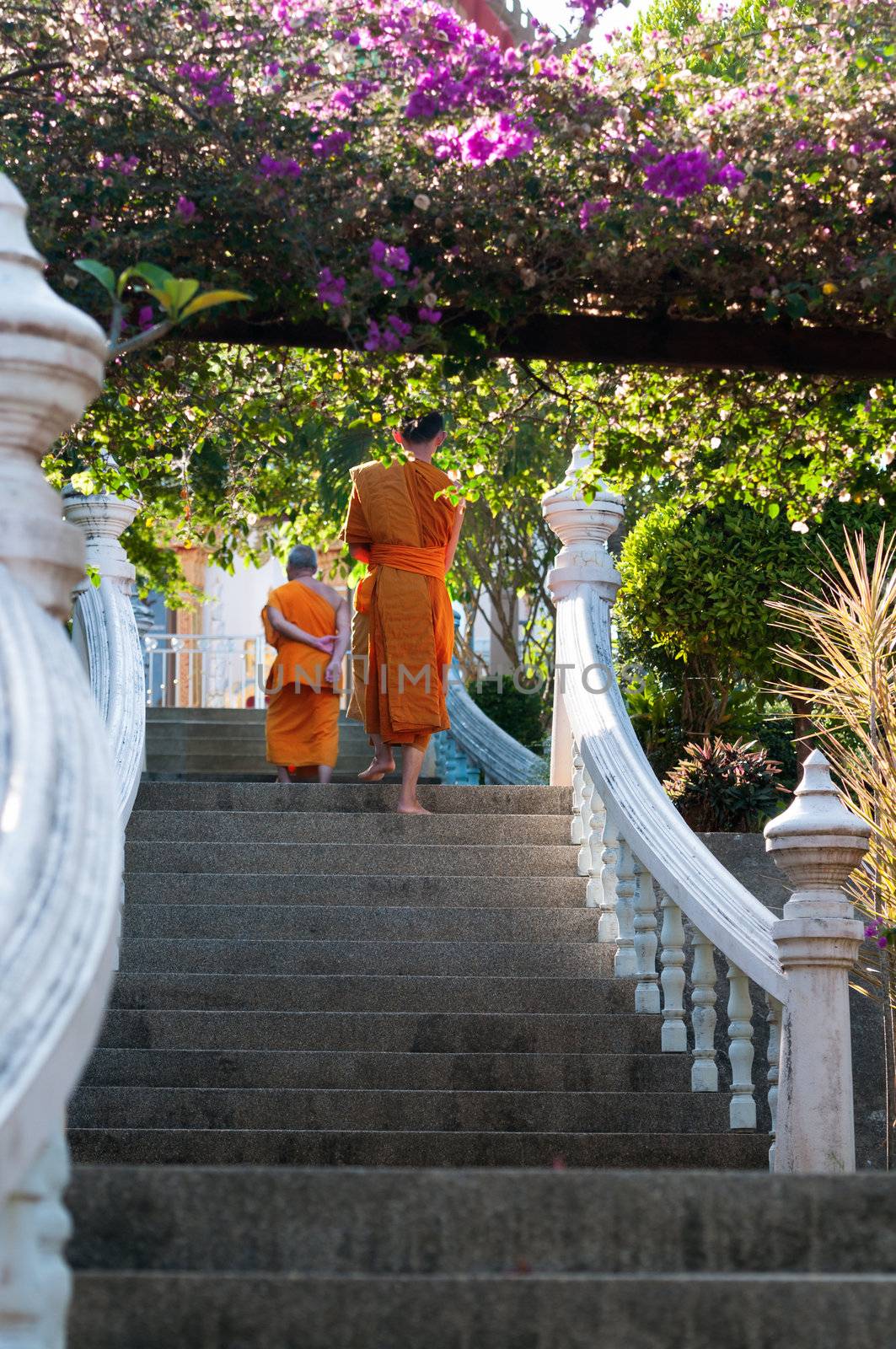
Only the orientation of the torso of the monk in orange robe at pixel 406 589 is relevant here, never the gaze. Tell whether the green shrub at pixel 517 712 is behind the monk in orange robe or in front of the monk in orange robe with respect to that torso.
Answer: in front

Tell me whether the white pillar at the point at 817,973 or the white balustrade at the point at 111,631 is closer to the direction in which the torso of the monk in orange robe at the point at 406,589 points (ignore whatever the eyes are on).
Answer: the white balustrade

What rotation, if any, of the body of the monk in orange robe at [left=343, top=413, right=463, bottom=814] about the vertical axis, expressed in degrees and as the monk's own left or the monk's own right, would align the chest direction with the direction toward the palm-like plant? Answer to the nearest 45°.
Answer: approximately 135° to the monk's own right

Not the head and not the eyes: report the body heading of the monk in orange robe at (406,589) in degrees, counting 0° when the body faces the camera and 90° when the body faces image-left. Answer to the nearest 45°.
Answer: approximately 180°

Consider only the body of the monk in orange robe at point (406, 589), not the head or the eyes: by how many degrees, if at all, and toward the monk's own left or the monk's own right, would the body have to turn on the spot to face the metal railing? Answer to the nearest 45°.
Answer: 0° — they already face it

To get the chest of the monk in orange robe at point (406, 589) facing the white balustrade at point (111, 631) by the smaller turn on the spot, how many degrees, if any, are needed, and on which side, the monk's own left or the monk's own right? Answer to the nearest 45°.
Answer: approximately 90° to the monk's own left

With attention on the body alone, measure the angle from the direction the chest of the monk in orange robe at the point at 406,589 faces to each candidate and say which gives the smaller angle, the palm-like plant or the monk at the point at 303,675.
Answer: the monk

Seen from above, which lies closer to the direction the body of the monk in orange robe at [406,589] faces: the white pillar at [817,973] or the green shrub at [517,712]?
the green shrub

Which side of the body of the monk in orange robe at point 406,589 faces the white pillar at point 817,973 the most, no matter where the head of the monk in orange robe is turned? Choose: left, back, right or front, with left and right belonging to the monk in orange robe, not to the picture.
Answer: back

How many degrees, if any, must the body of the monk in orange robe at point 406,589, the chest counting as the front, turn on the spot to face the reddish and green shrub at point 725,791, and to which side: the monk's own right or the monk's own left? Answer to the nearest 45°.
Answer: approximately 45° to the monk's own right

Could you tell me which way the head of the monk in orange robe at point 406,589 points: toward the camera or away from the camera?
away from the camera
